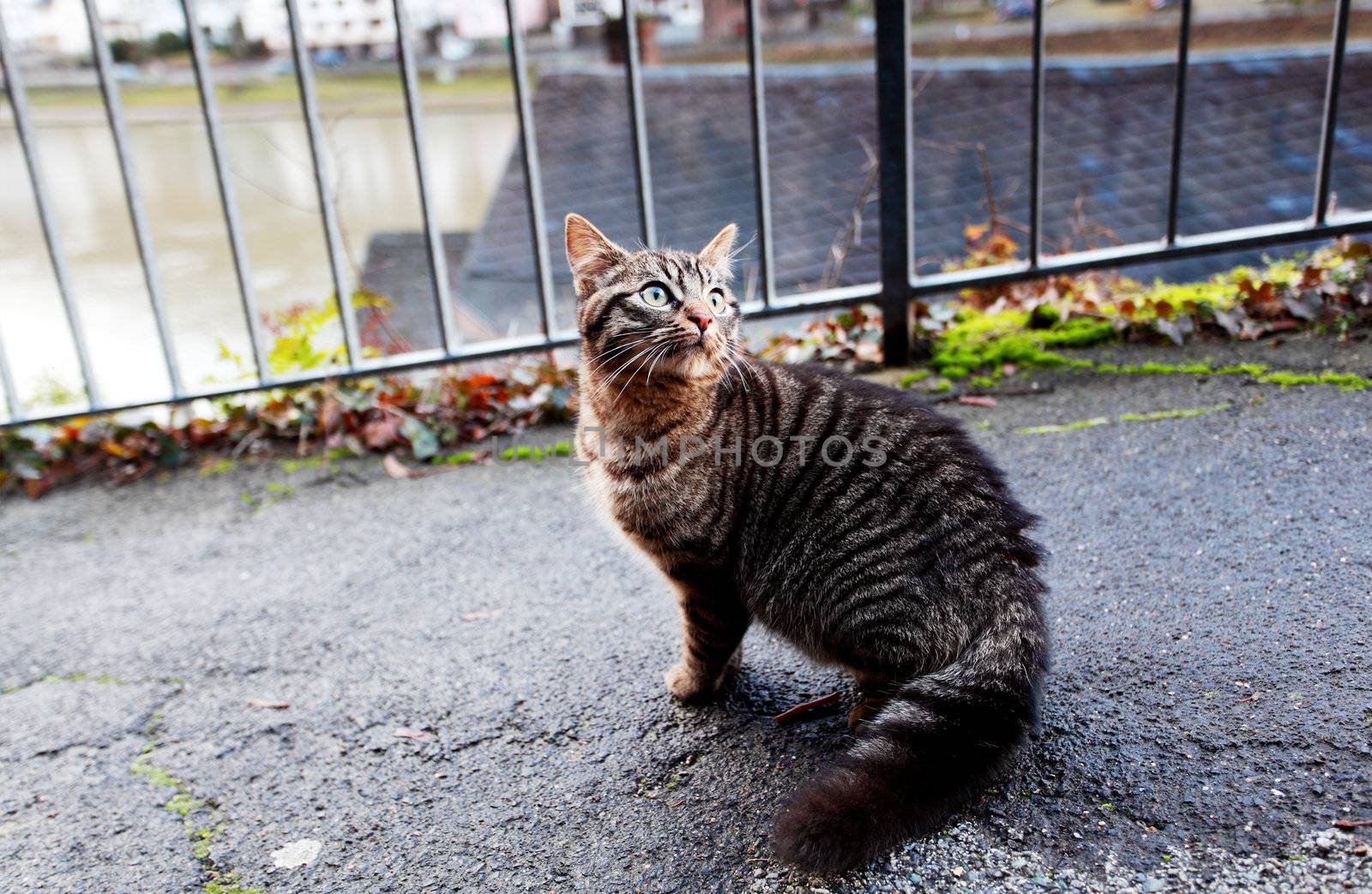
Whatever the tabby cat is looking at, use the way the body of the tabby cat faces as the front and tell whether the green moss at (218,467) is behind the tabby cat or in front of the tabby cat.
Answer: in front

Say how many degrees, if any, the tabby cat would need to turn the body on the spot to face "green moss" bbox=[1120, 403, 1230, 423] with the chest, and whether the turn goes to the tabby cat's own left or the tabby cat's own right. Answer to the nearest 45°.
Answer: approximately 135° to the tabby cat's own right

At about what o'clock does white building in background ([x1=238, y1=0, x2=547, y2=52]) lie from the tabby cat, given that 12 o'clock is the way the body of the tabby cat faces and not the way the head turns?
The white building in background is roughly at 2 o'clock from the tabby cat.

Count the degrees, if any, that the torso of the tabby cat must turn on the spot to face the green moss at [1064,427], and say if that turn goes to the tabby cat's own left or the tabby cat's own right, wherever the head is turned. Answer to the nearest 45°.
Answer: approximately 135° to the tabby cat's own right

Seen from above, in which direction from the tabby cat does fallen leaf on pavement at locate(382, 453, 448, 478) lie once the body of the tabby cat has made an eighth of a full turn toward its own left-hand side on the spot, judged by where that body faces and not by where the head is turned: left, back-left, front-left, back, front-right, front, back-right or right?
right

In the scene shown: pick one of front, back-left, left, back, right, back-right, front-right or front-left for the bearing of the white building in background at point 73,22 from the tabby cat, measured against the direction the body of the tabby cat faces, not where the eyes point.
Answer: front-right

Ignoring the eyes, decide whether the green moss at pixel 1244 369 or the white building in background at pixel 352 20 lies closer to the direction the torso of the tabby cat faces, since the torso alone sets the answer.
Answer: the white building in background

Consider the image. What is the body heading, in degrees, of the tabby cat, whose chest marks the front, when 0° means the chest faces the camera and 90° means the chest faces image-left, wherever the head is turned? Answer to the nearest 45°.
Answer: approximately 90°

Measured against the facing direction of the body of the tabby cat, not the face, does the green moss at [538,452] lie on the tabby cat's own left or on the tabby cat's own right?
on the tabby cat's own right

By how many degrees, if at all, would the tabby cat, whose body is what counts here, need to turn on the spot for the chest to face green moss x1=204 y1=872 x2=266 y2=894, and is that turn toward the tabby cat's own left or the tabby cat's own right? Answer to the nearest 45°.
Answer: approximately 45° to the tabby cat's own left

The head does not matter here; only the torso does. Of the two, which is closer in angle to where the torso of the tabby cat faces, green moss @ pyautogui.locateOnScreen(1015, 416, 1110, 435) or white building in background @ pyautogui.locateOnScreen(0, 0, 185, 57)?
the white building in background
